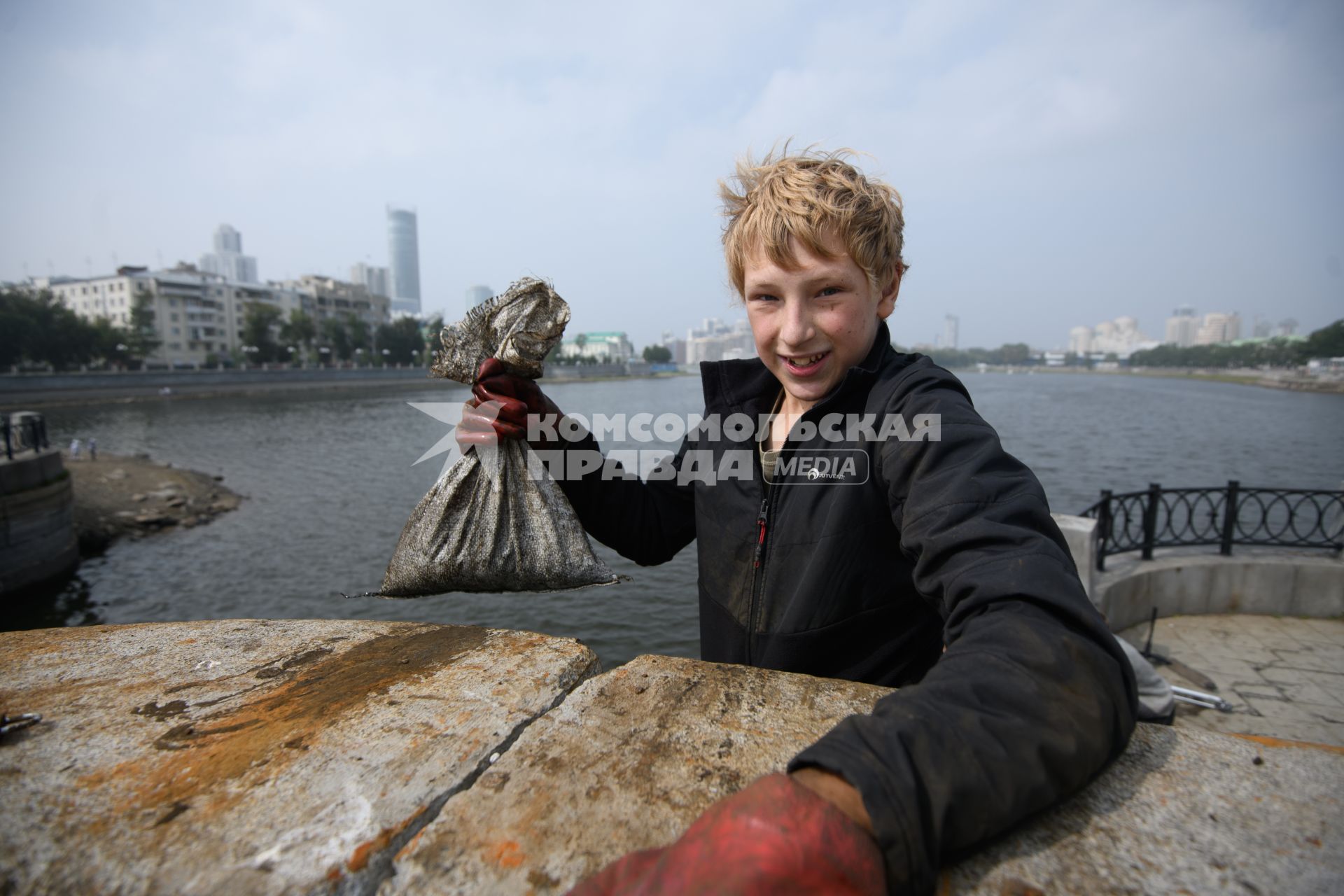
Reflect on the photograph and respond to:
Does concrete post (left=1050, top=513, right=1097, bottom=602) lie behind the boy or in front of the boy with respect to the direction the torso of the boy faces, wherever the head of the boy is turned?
behind

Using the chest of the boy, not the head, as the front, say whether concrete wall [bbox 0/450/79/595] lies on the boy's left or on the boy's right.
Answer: on the boy's right

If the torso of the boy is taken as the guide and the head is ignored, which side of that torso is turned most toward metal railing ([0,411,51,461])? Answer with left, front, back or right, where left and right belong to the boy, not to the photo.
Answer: right

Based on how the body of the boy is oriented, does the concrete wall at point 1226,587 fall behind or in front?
behind

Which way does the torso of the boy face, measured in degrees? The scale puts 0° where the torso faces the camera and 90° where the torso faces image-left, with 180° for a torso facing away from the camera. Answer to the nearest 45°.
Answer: approximately 45°

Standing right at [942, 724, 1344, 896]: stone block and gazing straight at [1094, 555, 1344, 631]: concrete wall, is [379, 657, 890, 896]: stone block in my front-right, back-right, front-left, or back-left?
back-left

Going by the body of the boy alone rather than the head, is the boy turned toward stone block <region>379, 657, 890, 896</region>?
yes

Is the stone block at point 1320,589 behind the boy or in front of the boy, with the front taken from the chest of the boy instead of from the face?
behind

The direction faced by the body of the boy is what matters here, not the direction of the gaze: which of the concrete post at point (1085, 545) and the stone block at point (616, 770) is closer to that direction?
the stone block

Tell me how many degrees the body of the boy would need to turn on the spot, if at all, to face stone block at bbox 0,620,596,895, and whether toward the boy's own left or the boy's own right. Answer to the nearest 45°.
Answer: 0° — they already face it
